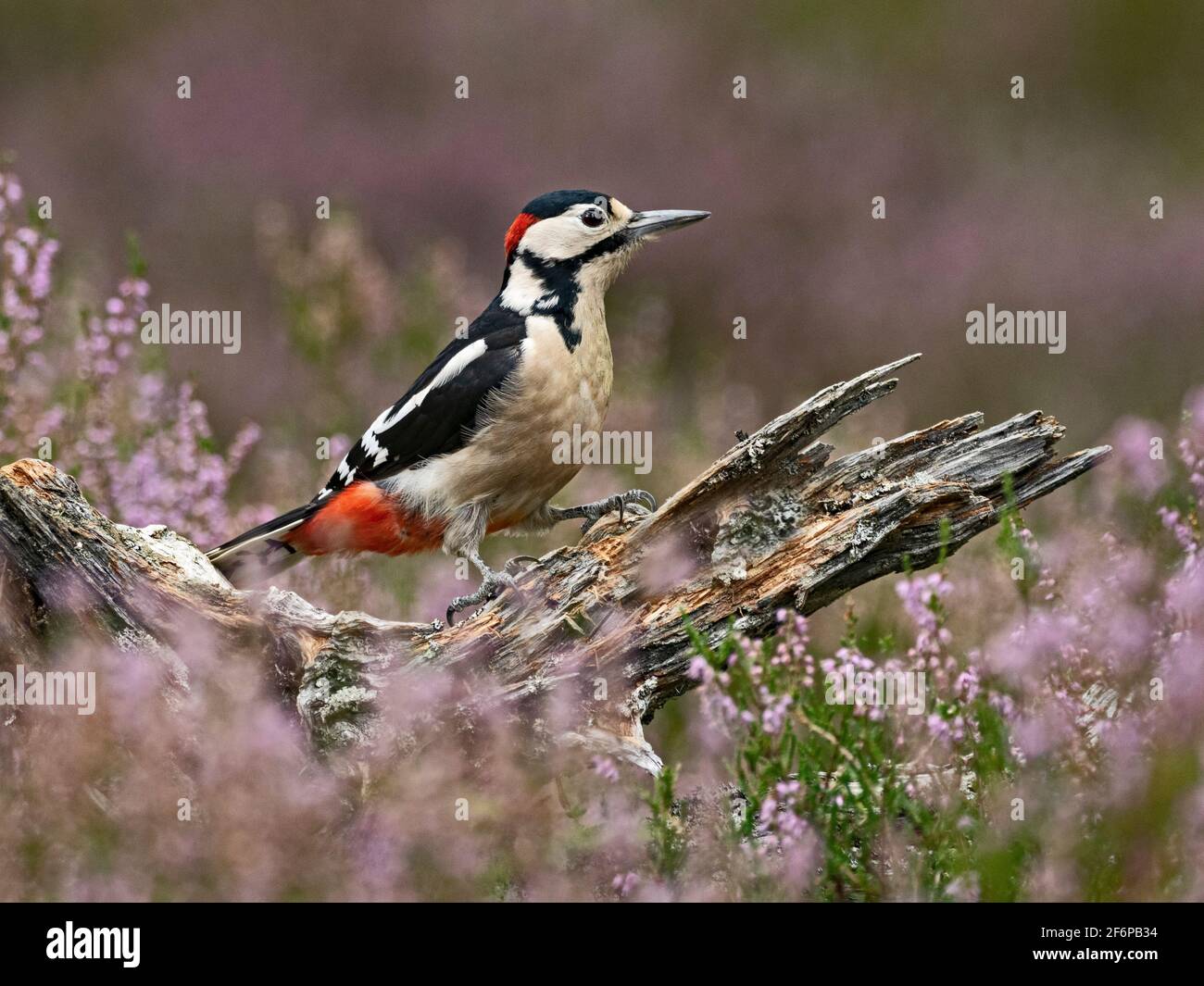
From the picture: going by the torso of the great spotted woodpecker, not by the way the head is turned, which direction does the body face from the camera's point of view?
to the viewer's right

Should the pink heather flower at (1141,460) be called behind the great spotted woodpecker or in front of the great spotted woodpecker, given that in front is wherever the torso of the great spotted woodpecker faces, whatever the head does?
in front
